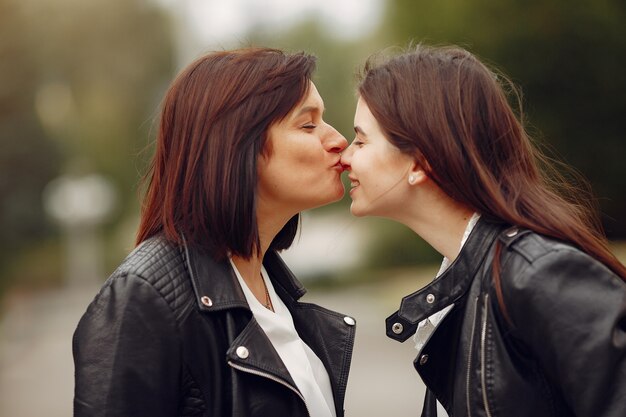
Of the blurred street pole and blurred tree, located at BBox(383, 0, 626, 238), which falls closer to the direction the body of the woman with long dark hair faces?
the blurred street pole

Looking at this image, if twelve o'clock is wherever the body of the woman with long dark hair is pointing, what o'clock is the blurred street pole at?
The blurred street pole is roughly at 2 o'clock from the woman with long dark hair.

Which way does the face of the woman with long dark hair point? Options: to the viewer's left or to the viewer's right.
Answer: to the viewer's left

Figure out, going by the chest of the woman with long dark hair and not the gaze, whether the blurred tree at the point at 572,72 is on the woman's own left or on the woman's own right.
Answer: on the woman's own right

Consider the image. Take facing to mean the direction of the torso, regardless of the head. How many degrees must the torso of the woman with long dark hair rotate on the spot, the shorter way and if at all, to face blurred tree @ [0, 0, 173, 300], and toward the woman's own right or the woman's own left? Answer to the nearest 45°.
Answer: approximately 45° to the woman's own right

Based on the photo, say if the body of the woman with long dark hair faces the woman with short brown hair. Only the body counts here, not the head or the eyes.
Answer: yes

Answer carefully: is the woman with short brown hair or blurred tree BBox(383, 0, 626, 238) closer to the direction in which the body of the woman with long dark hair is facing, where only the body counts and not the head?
the woman with short brown hair

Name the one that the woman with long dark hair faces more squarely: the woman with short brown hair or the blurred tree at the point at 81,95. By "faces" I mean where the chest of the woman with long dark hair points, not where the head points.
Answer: the woman with short brown hair

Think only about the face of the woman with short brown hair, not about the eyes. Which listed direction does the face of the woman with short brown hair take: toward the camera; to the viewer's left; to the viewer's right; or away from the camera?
to the viewer's right

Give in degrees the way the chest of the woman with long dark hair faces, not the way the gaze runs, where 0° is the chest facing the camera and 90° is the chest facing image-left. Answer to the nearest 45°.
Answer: approximately 90°
